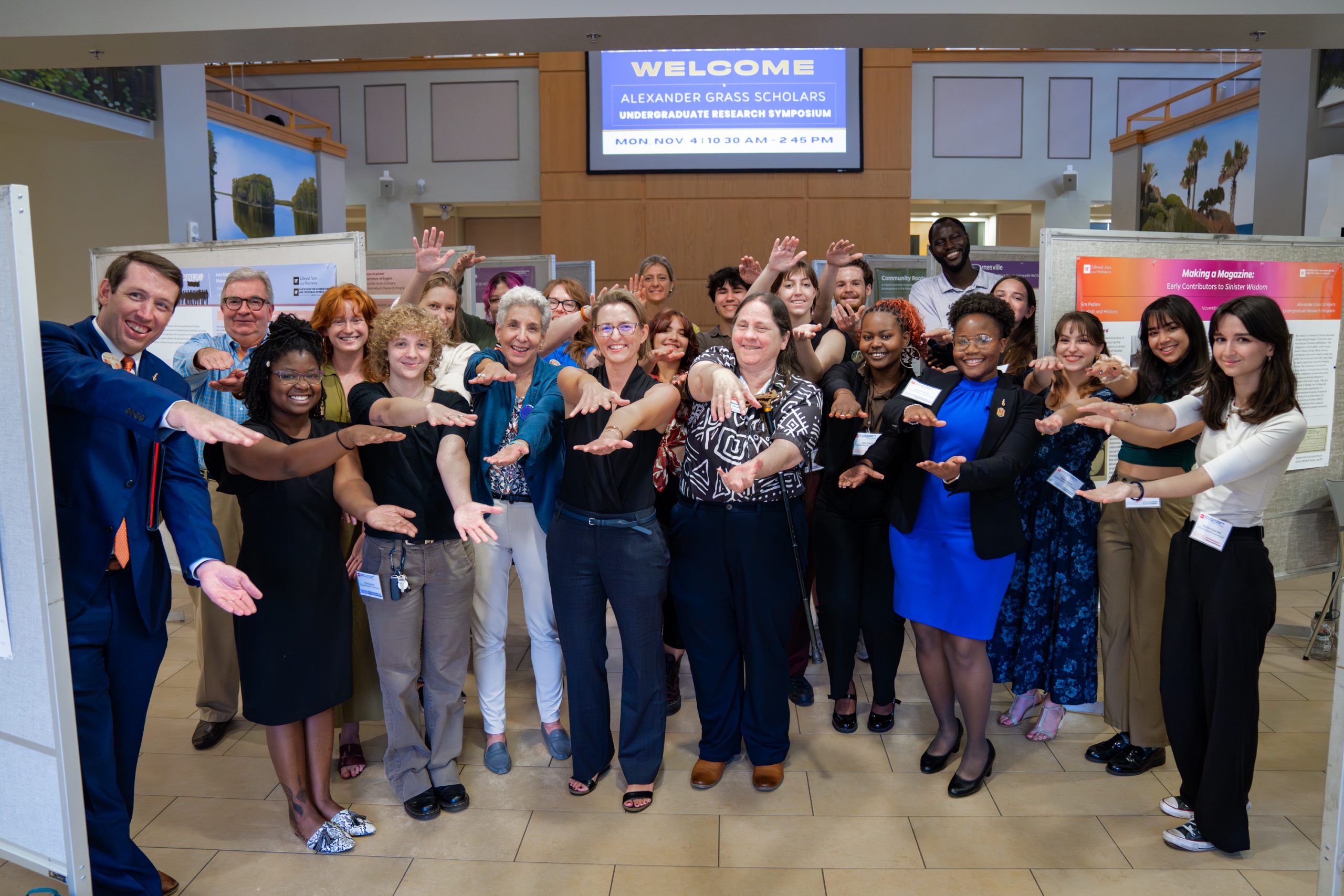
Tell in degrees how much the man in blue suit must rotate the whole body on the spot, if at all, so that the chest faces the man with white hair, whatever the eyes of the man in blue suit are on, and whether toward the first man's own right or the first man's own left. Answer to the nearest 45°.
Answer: approximately 135° to the first man's own left

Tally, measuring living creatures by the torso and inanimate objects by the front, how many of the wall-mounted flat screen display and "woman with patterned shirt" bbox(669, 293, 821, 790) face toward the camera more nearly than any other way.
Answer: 2

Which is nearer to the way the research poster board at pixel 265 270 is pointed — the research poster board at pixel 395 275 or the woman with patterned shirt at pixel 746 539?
the woman with patterned shirt
